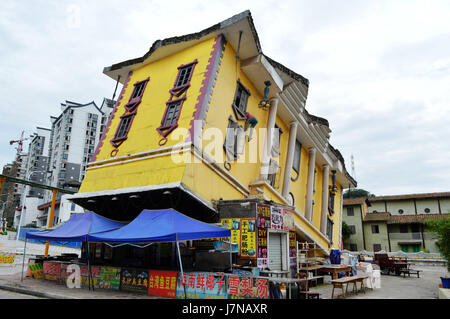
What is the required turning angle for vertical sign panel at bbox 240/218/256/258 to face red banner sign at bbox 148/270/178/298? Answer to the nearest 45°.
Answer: approximately 45° to its right

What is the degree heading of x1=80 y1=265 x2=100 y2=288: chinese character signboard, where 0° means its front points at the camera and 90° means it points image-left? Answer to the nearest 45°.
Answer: approximately 0°

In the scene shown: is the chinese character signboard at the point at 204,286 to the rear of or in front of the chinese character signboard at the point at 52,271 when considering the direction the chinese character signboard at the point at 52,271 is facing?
in front

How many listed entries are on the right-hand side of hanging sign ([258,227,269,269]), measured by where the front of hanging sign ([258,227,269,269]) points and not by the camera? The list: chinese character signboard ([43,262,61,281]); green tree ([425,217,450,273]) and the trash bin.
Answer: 1

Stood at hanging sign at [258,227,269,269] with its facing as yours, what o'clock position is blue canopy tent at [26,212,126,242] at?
The blue canopy tent is roughly at 3 o'clock from the hanging sign.

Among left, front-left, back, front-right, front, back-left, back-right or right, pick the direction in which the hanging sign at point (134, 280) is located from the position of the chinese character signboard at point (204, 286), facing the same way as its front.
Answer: back-right

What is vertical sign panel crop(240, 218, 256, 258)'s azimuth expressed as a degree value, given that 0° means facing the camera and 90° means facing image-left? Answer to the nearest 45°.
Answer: approximately 0°

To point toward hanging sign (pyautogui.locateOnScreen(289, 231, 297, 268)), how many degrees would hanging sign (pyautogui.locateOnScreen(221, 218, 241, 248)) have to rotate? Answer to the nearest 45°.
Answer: approximately 135° to its left

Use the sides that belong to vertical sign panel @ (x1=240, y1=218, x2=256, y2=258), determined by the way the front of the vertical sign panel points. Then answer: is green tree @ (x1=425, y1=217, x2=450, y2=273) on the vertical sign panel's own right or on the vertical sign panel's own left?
on the vertical sign panel's own left

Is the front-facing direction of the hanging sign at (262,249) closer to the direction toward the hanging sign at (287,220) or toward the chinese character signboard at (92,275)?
the chinese character signboard
